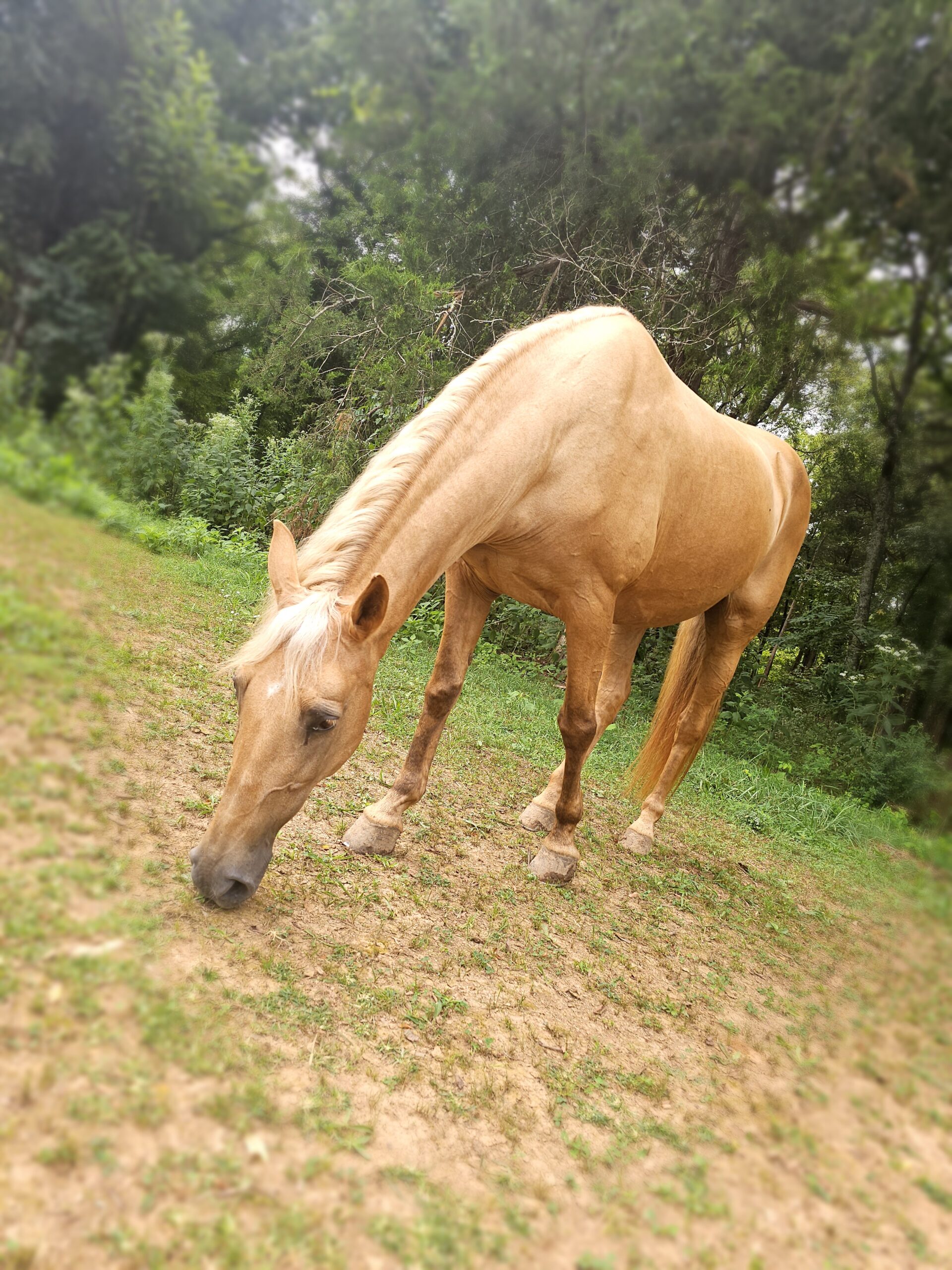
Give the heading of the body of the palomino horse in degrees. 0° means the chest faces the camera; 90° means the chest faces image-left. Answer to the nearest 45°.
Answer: approximately 45°
